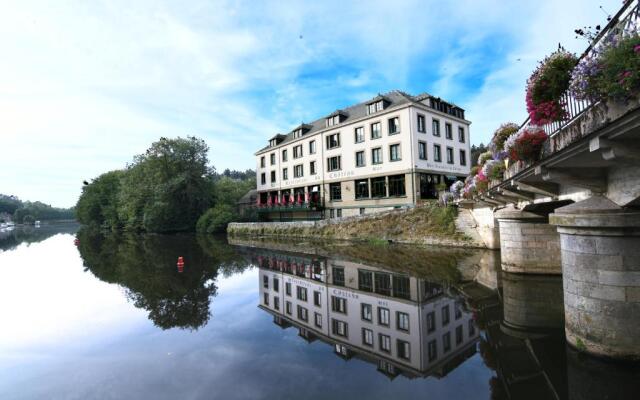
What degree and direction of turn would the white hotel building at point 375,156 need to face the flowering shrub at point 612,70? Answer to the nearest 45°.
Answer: approximately 45° to its left

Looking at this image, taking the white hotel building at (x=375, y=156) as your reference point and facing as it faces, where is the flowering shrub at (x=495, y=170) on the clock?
The flowering shrub is roughly at 10 o'clock from the white hotel building.

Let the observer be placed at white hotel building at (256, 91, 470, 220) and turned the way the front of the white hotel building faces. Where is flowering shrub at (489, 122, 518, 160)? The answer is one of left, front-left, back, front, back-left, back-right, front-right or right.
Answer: front-left

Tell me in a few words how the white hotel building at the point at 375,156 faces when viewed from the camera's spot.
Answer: facing the viewer and to the left of the viewer

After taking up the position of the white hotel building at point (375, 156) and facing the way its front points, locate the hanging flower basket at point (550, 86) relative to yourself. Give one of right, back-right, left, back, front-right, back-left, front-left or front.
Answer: front-left

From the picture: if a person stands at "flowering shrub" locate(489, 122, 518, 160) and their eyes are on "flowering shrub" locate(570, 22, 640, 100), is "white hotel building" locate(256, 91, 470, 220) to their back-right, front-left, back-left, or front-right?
back-right

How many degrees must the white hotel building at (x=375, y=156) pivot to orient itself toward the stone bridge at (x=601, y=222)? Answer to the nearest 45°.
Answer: approximately 45° to its left

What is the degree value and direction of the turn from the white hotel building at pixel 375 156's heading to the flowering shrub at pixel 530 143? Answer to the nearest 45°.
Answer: approximately 45° to its left
